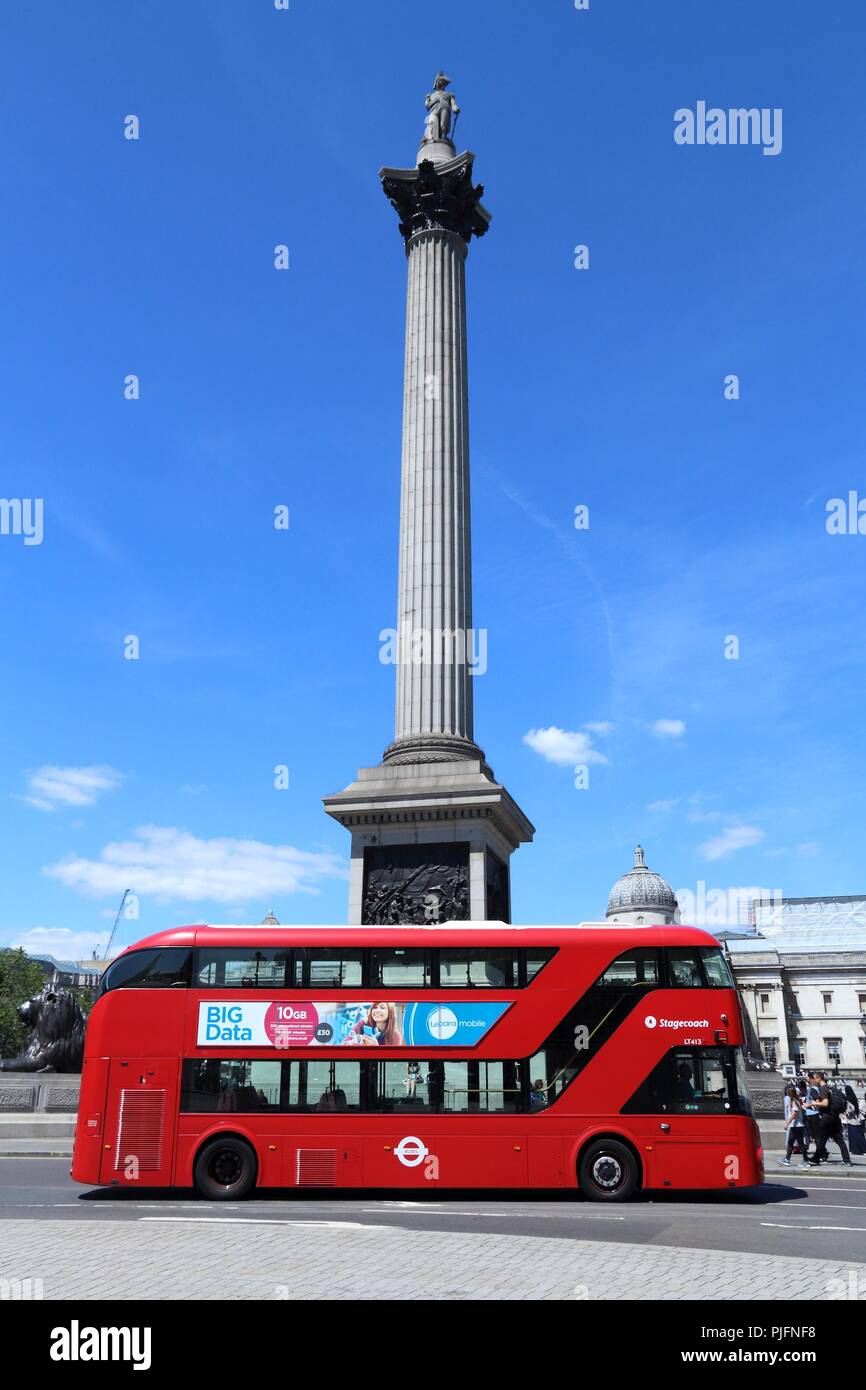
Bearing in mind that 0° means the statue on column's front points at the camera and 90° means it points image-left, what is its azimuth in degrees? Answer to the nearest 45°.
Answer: approximately 0°

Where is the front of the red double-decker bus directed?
to the viewer's right

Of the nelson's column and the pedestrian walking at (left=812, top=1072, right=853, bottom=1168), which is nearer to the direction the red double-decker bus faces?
the pedestrian walking

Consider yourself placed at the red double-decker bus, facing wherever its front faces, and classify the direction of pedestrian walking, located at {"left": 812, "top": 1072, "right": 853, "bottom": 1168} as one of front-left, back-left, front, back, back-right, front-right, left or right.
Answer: front-left

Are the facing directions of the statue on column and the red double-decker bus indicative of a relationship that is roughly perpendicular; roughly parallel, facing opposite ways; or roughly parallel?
roughly perpendicular

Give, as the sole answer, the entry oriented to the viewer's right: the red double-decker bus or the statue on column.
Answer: the red double-decker bus

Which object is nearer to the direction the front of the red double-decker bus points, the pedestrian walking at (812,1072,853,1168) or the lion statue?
the pedestrian walking

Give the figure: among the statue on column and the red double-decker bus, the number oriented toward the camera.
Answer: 1

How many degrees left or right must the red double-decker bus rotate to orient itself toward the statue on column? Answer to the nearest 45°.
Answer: approximately 90° to its left

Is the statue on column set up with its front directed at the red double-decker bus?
yes

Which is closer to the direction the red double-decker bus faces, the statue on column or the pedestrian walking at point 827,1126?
the pedestrian walking
